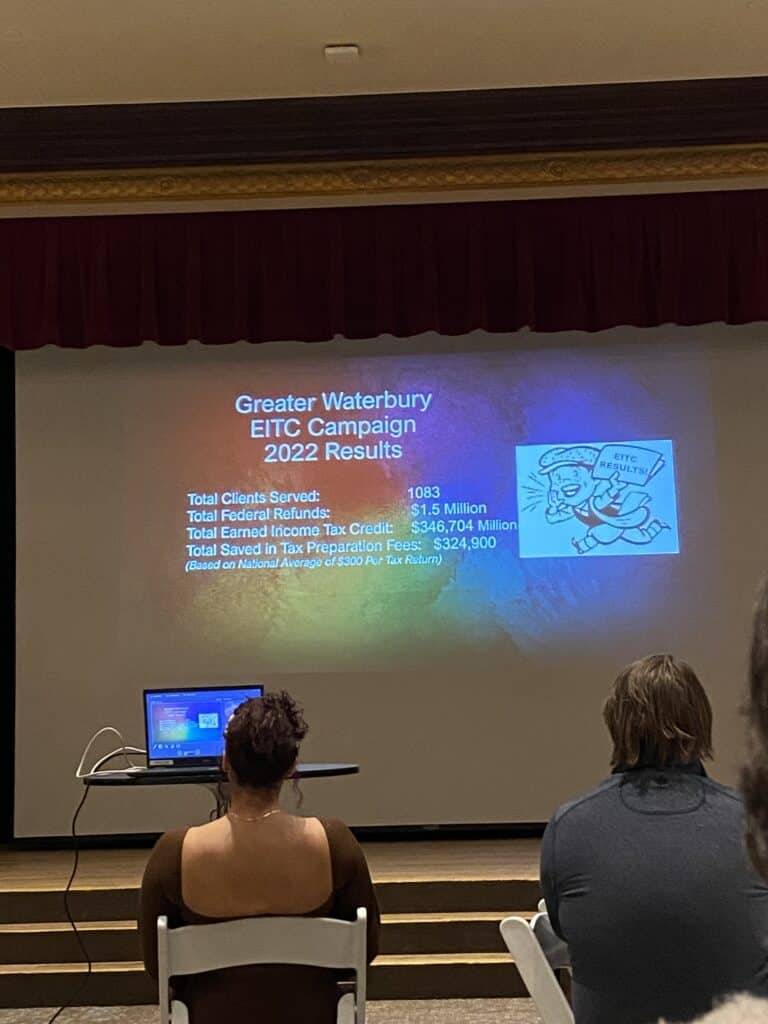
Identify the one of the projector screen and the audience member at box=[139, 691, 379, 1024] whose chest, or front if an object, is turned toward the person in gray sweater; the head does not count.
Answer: the projector screen

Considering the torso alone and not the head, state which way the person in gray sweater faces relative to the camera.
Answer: away from the camera

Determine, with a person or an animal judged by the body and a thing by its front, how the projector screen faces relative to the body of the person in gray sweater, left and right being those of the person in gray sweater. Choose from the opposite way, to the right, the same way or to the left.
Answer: the opposite way

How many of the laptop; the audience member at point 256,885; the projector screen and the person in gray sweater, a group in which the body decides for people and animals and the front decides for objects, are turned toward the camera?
2

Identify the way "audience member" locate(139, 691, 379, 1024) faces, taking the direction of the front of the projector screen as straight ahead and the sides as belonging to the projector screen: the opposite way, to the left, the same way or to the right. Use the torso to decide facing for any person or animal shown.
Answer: the opposite way

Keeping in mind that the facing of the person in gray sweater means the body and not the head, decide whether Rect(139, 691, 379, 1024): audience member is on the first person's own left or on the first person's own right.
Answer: on the first person's own left

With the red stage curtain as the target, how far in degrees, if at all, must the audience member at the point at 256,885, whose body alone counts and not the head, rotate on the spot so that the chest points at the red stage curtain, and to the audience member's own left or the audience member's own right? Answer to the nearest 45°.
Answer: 0° — they already face it

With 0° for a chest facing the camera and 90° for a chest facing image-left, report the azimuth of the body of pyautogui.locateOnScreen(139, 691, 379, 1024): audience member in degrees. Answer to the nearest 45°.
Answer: approximately 180°

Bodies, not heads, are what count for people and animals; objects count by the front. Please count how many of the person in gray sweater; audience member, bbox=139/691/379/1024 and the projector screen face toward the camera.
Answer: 1

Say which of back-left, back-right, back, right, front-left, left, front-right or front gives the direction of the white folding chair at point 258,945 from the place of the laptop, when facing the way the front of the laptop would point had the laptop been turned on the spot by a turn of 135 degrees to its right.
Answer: back-left

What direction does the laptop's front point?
toward the camera

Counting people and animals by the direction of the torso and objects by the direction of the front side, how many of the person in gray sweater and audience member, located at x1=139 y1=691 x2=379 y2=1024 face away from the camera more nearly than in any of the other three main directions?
2

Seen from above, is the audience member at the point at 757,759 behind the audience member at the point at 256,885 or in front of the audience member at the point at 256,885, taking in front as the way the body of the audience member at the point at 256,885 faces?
behind

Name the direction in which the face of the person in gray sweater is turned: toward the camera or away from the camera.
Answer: away from the camera

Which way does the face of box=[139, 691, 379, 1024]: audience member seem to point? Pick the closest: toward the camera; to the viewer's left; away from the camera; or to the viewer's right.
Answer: away from the camera

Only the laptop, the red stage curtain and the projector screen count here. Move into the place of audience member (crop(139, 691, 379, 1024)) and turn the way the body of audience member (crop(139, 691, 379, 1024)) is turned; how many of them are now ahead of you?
3
